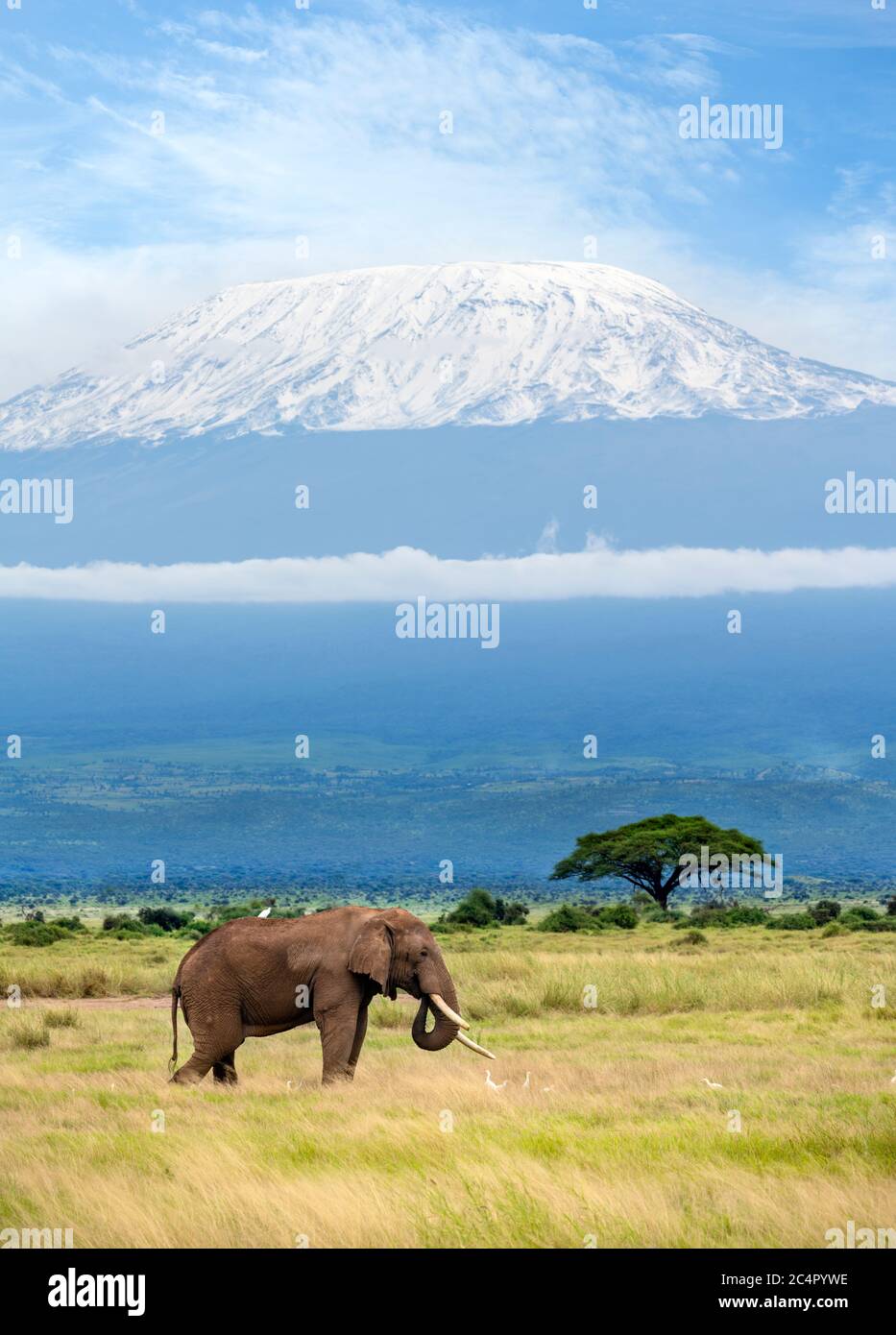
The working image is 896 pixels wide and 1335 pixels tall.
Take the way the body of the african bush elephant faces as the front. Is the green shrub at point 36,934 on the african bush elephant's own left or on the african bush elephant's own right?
on the african bush elephant's own left

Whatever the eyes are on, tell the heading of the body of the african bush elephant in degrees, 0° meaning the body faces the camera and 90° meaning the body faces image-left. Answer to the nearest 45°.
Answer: approximately 270°
